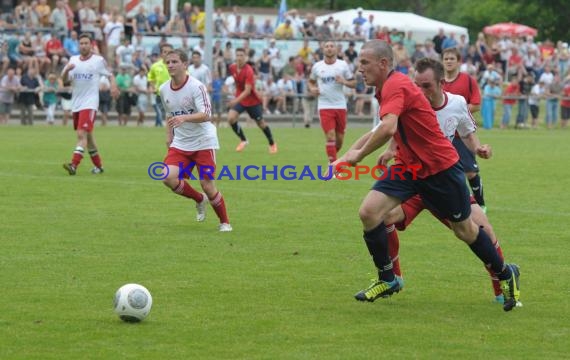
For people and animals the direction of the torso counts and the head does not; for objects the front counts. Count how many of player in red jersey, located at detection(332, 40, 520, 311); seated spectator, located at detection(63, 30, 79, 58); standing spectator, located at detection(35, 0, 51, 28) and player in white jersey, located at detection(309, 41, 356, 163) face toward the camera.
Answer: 3

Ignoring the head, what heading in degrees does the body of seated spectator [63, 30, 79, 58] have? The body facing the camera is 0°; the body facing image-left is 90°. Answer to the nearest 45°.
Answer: approximately 0°

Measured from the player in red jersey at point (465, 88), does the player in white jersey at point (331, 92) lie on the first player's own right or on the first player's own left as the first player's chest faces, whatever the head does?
on the first player's own right

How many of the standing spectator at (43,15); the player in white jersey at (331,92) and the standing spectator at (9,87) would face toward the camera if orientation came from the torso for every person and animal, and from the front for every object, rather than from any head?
3

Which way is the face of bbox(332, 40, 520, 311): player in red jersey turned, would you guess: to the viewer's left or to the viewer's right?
to the viewer's left

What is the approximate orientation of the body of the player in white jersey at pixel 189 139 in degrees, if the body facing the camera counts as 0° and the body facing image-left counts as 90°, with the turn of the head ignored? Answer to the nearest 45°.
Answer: approximately 45°

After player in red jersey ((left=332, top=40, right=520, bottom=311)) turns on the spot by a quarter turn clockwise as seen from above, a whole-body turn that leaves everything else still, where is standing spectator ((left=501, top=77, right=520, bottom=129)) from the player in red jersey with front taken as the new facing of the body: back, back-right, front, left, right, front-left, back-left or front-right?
front

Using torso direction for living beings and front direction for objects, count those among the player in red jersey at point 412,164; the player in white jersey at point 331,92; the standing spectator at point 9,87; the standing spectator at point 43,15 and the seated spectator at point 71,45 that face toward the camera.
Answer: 4

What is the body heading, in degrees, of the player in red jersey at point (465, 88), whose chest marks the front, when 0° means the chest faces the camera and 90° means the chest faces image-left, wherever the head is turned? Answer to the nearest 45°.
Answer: approximately 45°

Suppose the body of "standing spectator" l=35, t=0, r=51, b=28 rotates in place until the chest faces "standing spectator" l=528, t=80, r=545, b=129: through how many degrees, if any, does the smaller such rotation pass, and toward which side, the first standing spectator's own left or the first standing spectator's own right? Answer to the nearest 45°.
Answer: approximately 90° to the first standing spectator's own left
